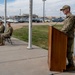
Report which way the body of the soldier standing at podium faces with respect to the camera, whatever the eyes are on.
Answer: to the viewer's left

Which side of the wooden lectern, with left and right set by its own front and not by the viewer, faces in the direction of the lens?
left

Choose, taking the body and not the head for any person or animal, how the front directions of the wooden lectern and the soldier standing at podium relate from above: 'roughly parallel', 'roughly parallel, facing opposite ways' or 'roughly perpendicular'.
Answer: roughly parallel

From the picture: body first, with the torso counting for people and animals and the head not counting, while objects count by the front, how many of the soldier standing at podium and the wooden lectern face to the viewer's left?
2
